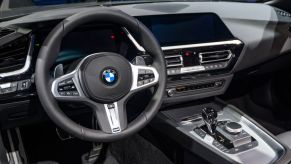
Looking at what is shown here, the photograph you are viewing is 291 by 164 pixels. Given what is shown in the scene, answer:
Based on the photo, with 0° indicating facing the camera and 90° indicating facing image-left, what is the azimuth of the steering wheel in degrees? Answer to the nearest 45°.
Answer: approximately 0°
